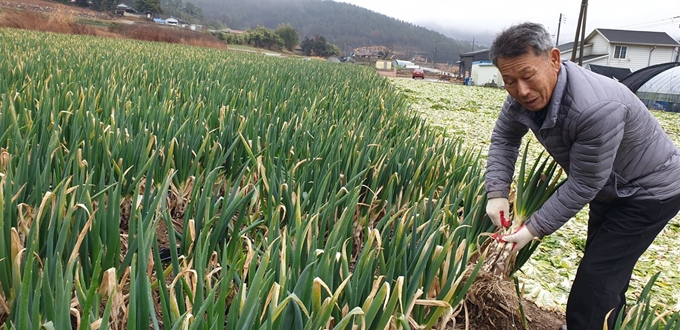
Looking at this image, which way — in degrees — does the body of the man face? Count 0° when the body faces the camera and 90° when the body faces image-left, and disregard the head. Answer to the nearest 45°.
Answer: approximately 45°

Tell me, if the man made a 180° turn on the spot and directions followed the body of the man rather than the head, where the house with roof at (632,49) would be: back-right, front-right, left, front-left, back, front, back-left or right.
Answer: front-left

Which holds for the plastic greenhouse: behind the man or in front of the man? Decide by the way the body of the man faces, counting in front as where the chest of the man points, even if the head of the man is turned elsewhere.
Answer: behind

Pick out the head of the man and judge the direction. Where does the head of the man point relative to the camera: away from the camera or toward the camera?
toward the camera
